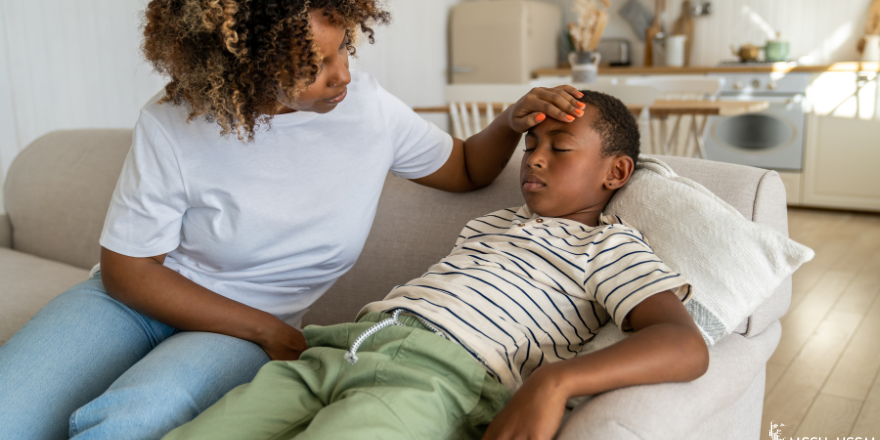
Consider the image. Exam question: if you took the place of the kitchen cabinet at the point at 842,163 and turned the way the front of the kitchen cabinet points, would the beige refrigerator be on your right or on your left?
on your right

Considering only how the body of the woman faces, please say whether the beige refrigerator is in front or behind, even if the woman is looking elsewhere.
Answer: behind

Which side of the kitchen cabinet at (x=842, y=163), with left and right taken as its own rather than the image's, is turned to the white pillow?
front

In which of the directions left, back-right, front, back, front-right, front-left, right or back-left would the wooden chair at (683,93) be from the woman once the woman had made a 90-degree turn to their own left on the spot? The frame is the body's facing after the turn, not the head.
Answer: front-left

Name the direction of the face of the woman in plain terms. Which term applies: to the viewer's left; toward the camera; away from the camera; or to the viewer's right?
to the viewer's right

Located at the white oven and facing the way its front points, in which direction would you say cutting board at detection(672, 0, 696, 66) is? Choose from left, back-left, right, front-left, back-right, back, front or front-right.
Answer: back-right

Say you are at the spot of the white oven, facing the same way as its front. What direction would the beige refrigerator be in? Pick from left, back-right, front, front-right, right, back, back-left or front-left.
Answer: right

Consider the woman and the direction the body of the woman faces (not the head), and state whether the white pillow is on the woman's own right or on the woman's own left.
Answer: on the woman's own left
